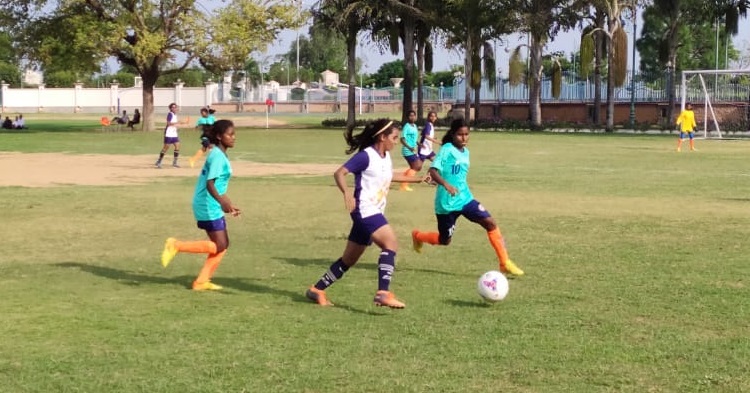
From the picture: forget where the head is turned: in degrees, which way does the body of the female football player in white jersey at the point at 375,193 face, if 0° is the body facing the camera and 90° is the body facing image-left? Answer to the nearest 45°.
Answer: approximately 270°

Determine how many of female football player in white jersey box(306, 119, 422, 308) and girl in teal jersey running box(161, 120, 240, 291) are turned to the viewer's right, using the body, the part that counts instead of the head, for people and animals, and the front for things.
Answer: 2

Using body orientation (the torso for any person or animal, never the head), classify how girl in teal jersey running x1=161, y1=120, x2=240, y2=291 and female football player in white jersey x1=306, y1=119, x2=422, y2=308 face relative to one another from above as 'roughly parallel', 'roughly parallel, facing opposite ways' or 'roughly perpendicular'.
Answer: roughly parallel

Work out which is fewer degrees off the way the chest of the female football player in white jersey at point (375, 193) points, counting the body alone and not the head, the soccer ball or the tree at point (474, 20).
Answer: the soccer ball

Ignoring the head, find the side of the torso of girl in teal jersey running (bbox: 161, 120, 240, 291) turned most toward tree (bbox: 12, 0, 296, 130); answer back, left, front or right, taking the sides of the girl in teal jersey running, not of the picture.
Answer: left

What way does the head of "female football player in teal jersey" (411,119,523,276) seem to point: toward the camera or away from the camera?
toward the camera

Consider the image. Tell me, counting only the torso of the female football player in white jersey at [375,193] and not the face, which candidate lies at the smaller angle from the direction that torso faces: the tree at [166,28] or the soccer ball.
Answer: the soccer ball

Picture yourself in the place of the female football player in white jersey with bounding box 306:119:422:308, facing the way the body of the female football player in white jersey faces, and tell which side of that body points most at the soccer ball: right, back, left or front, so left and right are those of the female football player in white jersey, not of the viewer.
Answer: front

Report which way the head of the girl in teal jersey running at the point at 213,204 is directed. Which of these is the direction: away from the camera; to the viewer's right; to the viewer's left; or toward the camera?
to the viewer's right

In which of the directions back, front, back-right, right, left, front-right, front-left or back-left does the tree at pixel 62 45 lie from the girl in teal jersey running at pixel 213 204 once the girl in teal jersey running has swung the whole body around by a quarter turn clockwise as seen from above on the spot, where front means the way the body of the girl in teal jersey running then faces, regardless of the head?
back

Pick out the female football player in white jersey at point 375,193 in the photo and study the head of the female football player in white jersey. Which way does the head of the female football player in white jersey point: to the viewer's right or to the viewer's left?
to the viewer's right

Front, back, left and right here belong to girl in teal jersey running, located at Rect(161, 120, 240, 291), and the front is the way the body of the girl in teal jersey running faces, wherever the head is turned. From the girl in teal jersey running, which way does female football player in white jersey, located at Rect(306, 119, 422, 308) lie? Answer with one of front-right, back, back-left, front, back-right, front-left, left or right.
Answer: front-right

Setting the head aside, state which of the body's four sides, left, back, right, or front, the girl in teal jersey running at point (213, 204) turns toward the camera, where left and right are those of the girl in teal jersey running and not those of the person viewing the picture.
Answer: right
